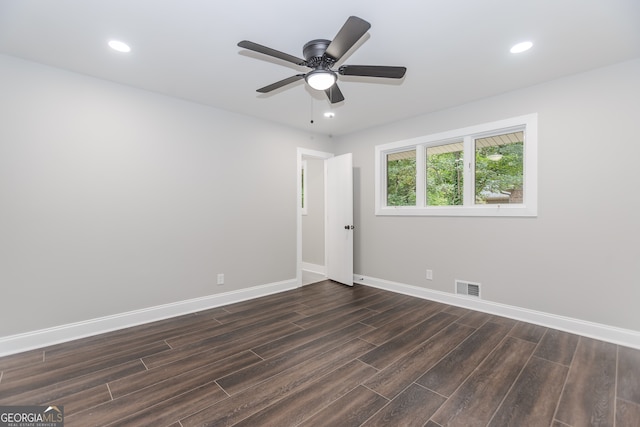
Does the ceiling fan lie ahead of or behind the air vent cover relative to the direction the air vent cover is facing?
ahead

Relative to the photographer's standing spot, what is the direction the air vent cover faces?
facing the viewer and to the left of the viewer

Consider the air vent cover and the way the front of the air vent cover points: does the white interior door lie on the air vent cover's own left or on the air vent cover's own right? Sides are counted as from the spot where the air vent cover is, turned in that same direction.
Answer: on the air vent cover's own right

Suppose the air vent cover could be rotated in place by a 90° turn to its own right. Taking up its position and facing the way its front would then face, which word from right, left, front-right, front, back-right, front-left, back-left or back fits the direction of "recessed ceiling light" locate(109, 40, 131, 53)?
left
